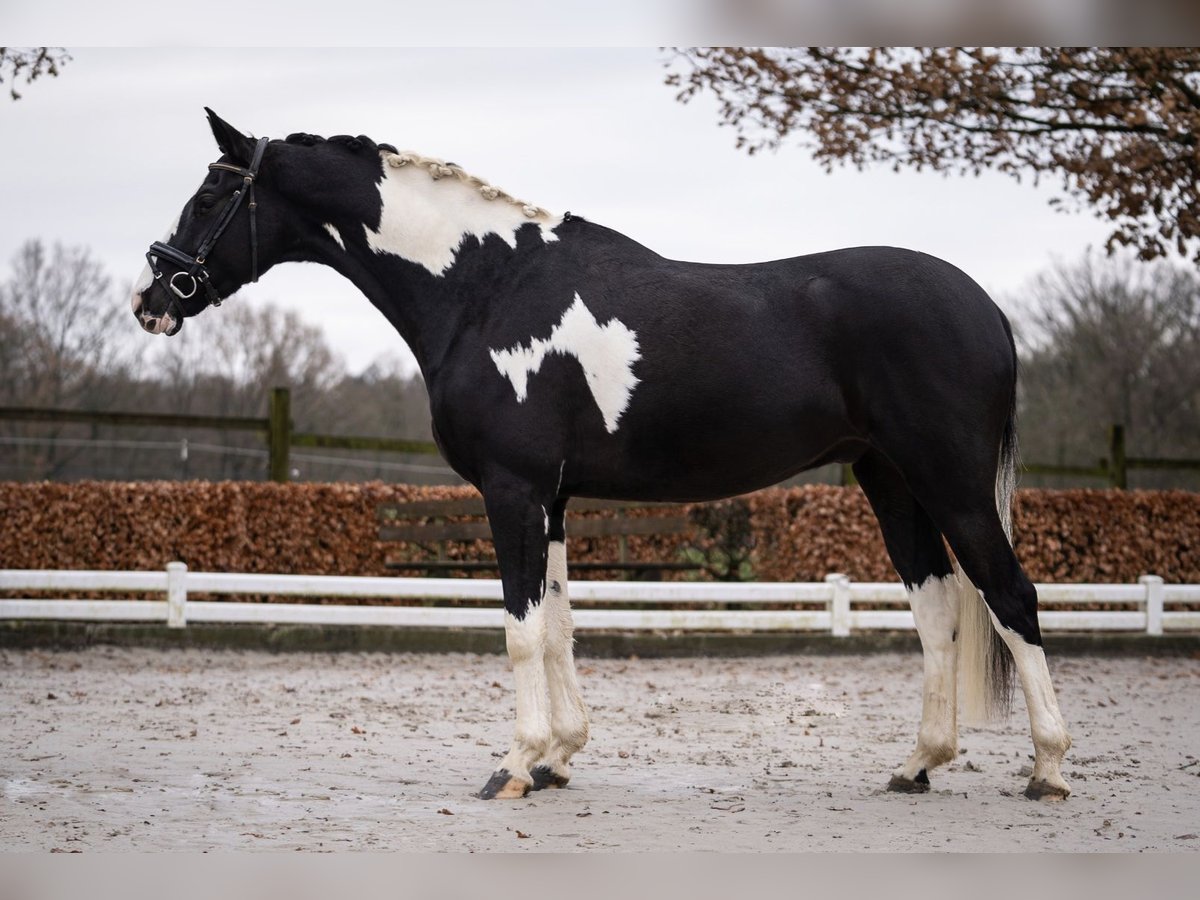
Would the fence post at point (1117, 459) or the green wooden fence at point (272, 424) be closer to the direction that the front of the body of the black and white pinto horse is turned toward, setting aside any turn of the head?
the green wooden fence

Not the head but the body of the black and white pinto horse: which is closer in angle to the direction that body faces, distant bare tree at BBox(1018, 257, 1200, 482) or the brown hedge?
the brown hedge

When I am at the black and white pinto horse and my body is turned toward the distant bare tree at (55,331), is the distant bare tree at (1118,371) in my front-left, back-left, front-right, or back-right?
front-right

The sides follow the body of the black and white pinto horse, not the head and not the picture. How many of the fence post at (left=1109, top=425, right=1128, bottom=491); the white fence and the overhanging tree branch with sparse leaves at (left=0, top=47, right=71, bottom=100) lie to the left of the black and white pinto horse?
0

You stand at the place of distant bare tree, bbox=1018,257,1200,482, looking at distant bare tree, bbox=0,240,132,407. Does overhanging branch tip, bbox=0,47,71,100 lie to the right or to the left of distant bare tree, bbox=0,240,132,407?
left

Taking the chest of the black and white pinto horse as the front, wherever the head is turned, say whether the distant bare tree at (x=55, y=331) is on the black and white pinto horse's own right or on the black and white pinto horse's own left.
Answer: on the black and white pinto horse's own right

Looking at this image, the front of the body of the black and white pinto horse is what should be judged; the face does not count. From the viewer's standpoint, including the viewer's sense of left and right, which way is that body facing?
facing to the left of the viewer

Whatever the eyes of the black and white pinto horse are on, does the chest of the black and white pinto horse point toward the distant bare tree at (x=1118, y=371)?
no

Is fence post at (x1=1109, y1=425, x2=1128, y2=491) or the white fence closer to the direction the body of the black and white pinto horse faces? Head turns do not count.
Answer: the white fence

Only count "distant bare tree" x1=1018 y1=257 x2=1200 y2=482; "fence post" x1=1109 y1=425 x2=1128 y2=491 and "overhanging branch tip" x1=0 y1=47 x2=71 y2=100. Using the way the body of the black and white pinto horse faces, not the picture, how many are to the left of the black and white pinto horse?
0

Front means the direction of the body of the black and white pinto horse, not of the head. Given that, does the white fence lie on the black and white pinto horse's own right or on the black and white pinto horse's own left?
on the black and white pinto horse's own right

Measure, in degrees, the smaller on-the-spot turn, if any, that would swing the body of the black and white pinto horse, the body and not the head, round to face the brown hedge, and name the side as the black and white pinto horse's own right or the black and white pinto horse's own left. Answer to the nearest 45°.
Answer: approximately 90° to the black and white pinto horse's own right

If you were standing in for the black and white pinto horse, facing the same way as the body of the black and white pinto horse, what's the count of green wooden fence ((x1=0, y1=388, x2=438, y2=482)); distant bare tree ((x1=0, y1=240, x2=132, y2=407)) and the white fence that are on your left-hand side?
0

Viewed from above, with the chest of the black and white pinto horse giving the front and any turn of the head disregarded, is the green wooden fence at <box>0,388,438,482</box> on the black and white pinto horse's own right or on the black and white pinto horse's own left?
on the black and white pinto horse's own right

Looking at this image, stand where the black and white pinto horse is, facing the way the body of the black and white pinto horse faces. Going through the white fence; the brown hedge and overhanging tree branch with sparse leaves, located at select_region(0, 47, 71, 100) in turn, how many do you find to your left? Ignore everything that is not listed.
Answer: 0

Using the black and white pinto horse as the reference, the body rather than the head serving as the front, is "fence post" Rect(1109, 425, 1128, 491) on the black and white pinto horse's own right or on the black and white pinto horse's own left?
on the black and white pinto horse's own right

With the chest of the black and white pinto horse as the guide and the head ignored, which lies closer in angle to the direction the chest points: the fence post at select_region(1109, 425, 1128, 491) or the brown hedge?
the brown hedge
